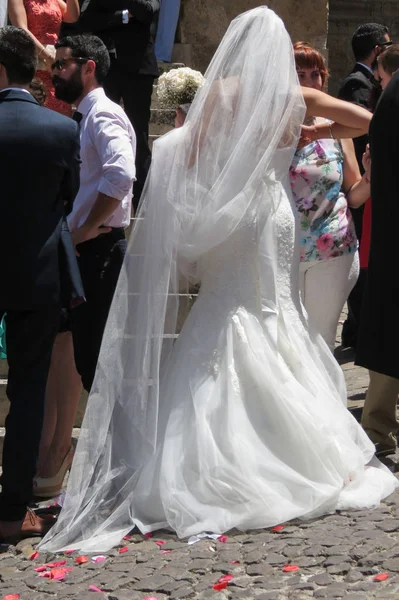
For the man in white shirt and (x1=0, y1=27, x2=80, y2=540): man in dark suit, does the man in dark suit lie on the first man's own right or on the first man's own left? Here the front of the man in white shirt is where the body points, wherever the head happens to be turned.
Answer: on the first man's own left

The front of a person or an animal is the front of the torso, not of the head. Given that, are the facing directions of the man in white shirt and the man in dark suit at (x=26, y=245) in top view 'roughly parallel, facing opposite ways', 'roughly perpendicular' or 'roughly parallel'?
roughly perpendicular

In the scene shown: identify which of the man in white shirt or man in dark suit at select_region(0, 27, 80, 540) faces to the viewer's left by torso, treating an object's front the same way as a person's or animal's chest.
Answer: the man in white shirt

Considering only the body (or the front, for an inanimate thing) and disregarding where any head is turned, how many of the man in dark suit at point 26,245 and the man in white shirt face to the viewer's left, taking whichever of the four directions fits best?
1

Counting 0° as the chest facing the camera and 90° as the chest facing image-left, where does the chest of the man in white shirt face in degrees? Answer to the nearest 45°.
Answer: approximately 90°

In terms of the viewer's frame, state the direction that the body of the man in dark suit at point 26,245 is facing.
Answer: away from the camera

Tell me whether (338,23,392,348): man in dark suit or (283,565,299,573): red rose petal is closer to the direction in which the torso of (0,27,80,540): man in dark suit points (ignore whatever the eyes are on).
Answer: the man in dark suit
